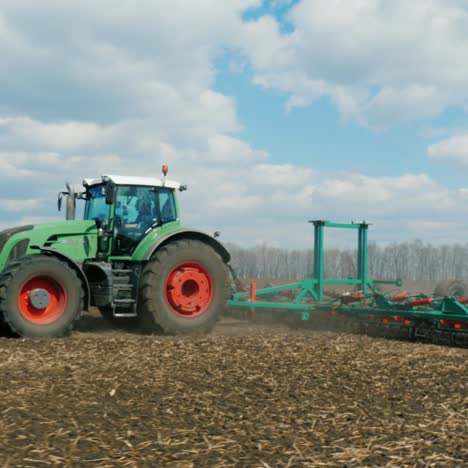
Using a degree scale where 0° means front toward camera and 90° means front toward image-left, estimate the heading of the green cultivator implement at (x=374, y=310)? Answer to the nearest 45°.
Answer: approximately 90°

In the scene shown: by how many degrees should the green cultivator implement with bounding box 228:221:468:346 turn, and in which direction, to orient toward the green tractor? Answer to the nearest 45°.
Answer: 0° — it already faces it
